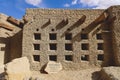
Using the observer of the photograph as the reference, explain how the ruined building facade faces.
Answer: facing the viewer
